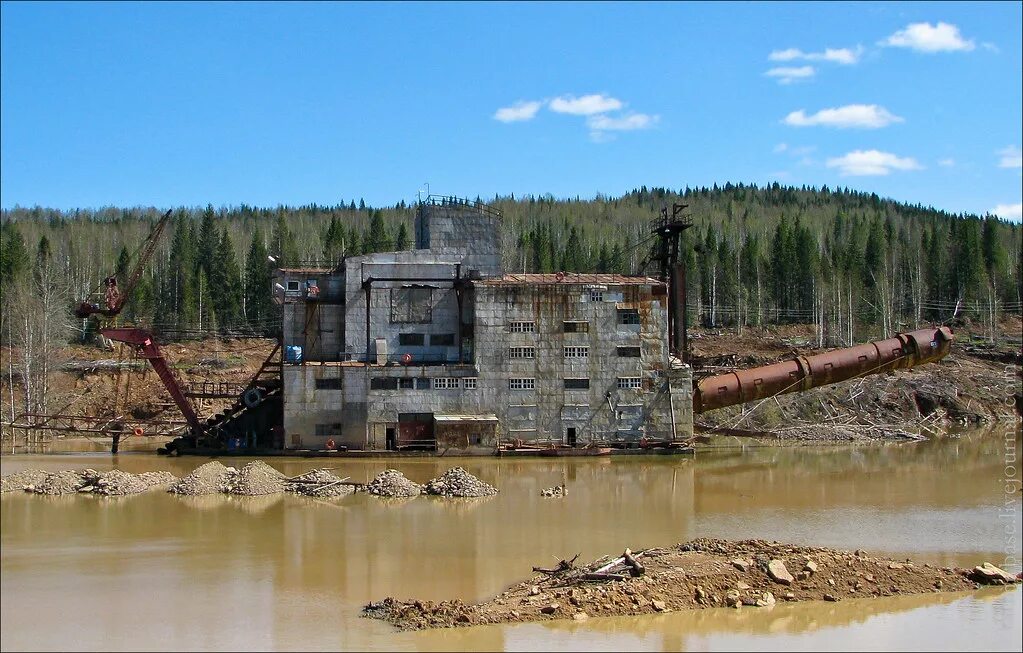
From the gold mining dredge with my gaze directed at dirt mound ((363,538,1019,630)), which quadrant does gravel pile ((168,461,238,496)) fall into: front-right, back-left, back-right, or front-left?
front-right

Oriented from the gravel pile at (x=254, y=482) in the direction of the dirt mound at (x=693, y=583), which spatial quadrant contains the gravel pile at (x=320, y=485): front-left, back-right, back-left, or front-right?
front-left

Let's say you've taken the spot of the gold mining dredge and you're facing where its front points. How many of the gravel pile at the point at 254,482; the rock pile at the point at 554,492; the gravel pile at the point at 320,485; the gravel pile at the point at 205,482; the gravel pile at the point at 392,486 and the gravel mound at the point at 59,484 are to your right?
0

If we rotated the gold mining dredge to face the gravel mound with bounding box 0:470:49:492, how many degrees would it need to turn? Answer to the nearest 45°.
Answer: approximately 45° to its left

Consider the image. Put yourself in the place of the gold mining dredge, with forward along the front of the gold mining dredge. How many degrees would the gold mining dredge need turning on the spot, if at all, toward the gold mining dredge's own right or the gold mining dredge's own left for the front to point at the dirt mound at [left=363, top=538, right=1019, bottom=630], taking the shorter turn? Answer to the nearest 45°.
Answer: approximately 90° to the gold mining dredge's own left

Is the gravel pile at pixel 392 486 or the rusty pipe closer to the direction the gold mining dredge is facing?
the gravel pile

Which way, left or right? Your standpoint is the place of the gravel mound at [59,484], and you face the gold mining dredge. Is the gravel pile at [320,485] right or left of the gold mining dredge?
right

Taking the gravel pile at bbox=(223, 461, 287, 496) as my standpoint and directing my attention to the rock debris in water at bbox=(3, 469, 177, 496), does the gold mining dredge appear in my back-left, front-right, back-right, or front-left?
back-right

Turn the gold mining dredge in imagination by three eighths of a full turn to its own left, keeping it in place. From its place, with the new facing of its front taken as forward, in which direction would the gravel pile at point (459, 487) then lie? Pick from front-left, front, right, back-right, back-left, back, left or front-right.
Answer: front-right

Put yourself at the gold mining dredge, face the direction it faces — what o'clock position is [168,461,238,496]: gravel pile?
The gravel pile is roughly at 10 o'clock from the gold mining dredge.

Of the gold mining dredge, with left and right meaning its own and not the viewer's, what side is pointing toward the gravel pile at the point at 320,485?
left

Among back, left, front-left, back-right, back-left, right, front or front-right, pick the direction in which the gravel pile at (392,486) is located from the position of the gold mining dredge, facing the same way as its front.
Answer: left

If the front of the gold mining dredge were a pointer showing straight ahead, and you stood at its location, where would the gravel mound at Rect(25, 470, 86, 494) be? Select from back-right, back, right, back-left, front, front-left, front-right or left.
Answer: front-left

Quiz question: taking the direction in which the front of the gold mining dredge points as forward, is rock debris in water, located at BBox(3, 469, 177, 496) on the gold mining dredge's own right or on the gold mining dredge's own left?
on the gold mining dredge's own left

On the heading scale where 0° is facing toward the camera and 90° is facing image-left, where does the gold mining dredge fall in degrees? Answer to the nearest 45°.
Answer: approximately 90°

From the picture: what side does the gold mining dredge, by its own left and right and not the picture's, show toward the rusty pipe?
back
